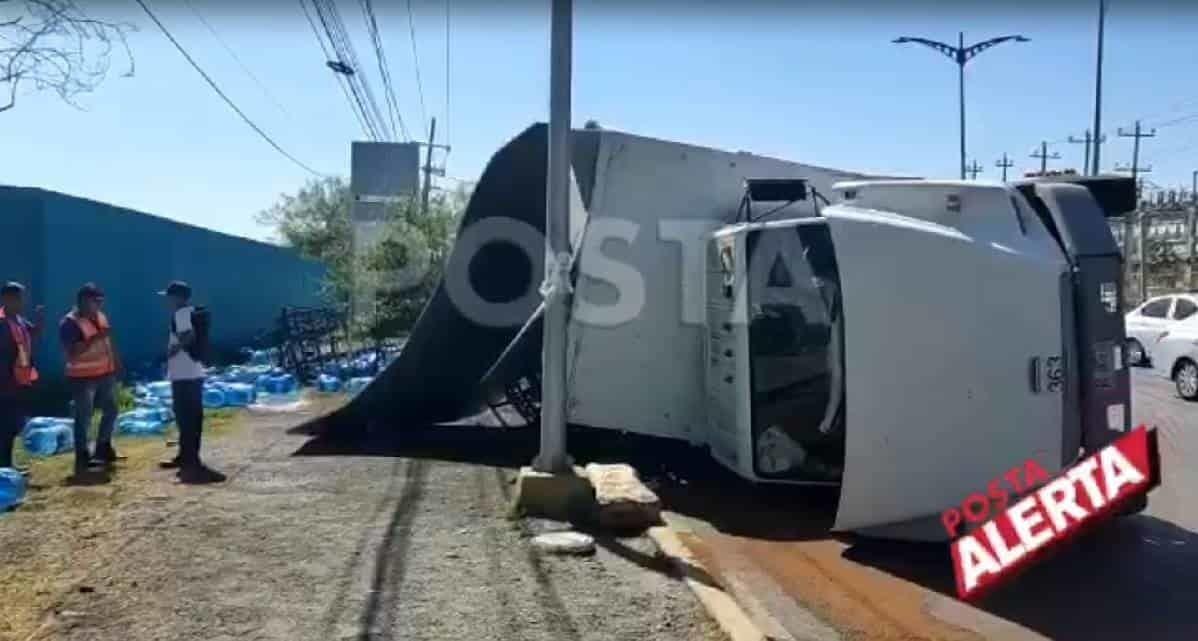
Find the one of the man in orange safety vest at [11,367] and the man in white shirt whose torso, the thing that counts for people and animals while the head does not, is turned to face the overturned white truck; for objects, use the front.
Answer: the man in orange safety vest

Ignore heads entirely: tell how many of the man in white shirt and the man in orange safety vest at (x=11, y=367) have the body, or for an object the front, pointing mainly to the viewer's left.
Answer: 1

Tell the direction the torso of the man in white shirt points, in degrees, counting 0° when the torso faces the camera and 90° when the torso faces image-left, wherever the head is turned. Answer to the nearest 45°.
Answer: approximately 90°

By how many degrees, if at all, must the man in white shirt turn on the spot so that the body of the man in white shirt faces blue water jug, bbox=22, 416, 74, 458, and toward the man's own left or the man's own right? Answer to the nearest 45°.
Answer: approximately 45° to the man's own right

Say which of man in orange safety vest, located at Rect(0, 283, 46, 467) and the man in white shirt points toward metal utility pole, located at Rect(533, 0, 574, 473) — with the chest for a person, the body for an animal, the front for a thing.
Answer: the man in orange safety vest

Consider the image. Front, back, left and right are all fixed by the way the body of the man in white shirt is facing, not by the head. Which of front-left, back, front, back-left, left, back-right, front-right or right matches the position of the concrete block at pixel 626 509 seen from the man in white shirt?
back-left

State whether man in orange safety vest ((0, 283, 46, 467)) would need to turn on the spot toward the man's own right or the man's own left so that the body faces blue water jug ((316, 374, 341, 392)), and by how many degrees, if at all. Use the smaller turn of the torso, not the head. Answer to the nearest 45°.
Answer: approximately 90° to the man's own left

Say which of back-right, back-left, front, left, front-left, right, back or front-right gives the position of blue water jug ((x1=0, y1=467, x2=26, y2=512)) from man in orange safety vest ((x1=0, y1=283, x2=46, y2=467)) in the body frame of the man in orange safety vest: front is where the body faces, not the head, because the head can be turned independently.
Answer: front-right
